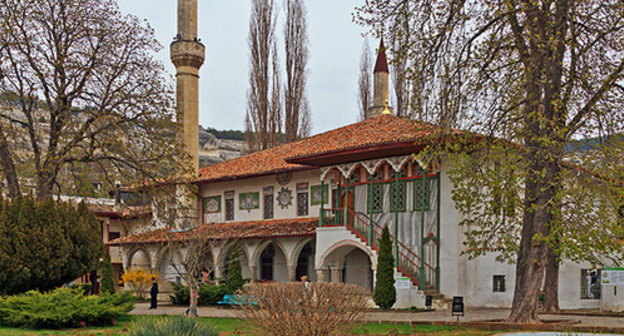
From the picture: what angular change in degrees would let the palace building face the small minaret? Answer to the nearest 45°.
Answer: approximately 135° to its right

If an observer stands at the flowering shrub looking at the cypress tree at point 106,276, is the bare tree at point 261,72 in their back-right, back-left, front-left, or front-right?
back-right

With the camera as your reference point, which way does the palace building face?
facing the viewer and to the left of the viewer

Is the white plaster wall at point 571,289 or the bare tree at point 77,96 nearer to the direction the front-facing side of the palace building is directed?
the bare tree

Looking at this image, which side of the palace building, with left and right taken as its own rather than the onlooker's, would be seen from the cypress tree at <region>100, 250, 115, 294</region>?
right

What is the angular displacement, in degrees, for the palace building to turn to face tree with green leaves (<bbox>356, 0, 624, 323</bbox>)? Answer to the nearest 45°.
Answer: approximately 45° to its left

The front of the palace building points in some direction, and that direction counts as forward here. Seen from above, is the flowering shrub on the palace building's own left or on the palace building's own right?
on the palace building's own right
